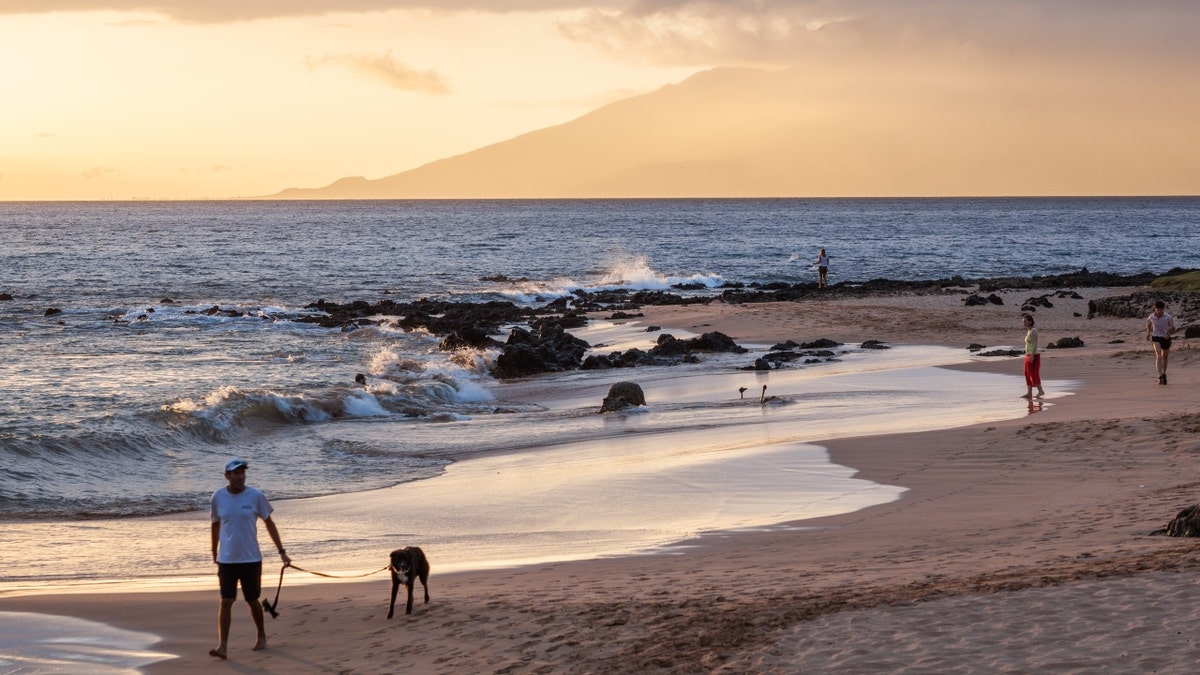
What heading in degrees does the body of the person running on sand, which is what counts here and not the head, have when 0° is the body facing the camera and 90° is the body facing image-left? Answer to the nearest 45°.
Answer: approximately 0°

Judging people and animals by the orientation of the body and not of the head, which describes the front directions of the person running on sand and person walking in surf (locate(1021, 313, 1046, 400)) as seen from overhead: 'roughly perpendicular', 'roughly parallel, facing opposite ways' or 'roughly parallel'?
roughly perpendicular

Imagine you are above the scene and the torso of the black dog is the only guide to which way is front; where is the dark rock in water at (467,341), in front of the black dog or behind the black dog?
behind

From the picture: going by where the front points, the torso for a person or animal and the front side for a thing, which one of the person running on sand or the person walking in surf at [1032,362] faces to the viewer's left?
the person walking in surf

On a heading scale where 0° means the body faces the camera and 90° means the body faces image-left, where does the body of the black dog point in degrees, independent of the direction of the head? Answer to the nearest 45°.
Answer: approximately 45°

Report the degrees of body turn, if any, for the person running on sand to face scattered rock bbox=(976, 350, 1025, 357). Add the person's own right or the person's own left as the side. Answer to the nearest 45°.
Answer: approximately 135° to the person's own right

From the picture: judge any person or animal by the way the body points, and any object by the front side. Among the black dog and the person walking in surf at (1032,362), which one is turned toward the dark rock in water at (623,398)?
the person walking in surf

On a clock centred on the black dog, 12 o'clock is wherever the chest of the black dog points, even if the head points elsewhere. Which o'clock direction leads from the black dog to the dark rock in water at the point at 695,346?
The dark rock in water is roughly at 5 o'clock from the black dog.

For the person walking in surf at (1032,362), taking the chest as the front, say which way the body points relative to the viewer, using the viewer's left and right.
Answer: facing to the left of the viewer

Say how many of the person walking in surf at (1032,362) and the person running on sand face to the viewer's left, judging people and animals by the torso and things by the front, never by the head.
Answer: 1

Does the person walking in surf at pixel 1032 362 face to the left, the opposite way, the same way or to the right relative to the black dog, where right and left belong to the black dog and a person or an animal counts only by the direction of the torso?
to the right

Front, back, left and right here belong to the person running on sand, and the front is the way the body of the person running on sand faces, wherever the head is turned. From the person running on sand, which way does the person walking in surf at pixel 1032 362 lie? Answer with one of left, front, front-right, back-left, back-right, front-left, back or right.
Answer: front-right

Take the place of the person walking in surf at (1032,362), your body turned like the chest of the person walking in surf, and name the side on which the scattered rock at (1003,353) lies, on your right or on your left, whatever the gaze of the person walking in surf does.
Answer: on your right

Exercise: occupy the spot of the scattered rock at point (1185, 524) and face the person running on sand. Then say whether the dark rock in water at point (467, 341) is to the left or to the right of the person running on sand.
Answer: left
